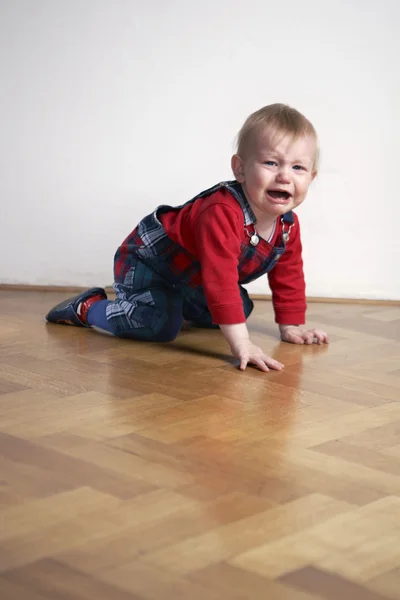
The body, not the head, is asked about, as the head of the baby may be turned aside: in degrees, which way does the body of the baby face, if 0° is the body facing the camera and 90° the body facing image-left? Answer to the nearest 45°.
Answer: approximately 315°
